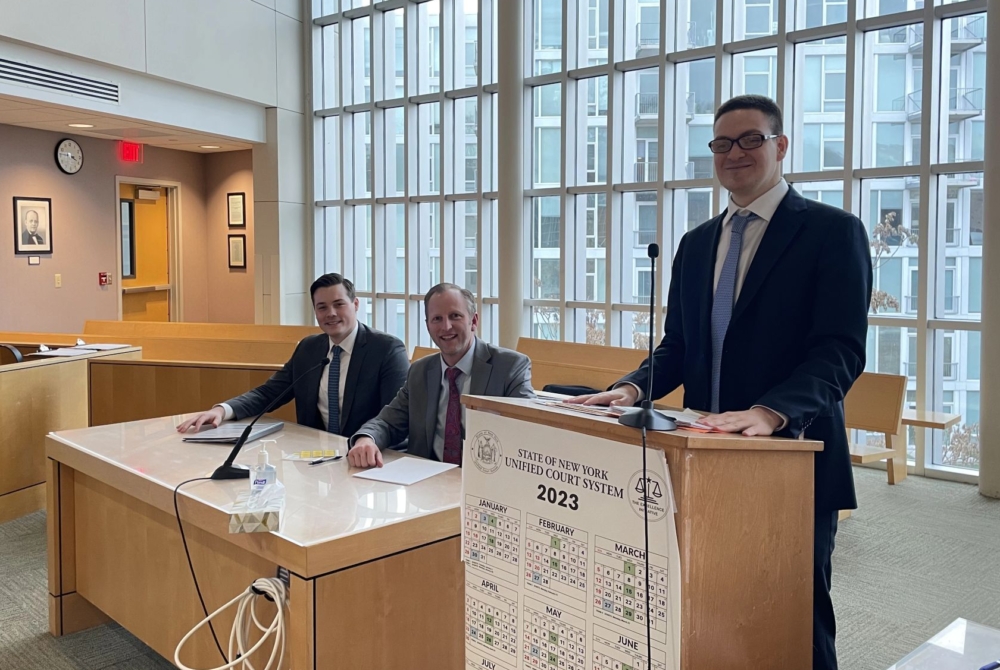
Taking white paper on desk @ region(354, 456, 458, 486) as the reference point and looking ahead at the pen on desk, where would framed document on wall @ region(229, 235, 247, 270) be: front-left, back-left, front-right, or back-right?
front-right

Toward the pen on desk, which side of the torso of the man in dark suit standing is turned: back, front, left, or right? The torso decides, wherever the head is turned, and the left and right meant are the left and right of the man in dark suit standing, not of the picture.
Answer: right

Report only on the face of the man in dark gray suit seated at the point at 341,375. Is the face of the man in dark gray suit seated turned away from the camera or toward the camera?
toward the camera

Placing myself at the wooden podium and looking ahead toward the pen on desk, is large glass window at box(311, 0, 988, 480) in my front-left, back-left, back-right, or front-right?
front-right

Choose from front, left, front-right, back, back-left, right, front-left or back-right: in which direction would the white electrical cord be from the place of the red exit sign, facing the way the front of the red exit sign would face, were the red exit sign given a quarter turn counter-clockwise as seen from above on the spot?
back-right

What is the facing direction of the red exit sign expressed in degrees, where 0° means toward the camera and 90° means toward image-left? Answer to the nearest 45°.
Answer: approximately 315°

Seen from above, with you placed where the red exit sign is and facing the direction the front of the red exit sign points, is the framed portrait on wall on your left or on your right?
on your right

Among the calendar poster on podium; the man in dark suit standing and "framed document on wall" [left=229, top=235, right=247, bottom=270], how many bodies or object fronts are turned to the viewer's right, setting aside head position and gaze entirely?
0

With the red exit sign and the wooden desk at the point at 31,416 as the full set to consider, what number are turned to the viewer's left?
0

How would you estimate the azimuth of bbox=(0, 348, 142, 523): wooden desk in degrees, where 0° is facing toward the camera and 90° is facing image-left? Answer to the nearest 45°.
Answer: approximately 315°

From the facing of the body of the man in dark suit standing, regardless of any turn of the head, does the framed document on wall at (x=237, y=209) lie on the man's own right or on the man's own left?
on the man's own right

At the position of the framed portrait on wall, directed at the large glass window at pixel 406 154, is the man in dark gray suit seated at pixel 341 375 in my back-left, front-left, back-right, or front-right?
front-right
